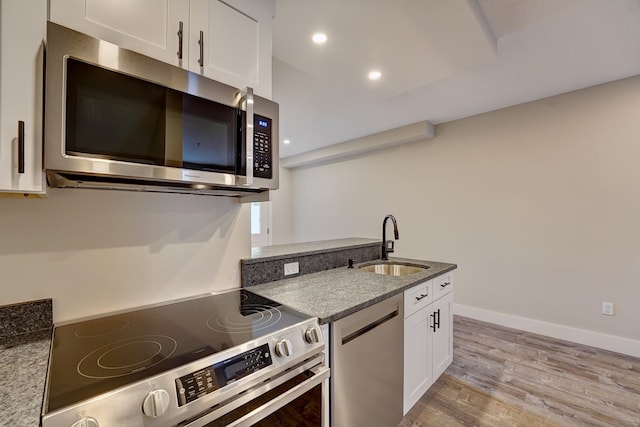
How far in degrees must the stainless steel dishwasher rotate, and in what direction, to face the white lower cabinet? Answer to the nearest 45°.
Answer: approximately 90° to its left

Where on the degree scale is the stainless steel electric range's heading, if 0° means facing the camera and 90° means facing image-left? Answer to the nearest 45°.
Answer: approximately 315°

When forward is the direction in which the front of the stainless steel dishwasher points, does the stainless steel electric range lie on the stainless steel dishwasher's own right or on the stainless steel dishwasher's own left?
on the stainless steel dishwasher's own right

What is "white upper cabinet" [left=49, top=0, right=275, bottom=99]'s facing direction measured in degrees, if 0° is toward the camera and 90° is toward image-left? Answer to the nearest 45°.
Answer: approximately 315°

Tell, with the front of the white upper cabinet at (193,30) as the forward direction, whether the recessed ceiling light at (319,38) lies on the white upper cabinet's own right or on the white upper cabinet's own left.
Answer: on the white upper cabinet's own left

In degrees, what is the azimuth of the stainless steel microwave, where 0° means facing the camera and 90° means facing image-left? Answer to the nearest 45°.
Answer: approximately 315°

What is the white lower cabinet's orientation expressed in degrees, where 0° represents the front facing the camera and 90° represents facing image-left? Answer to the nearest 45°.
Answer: approximately 315°
